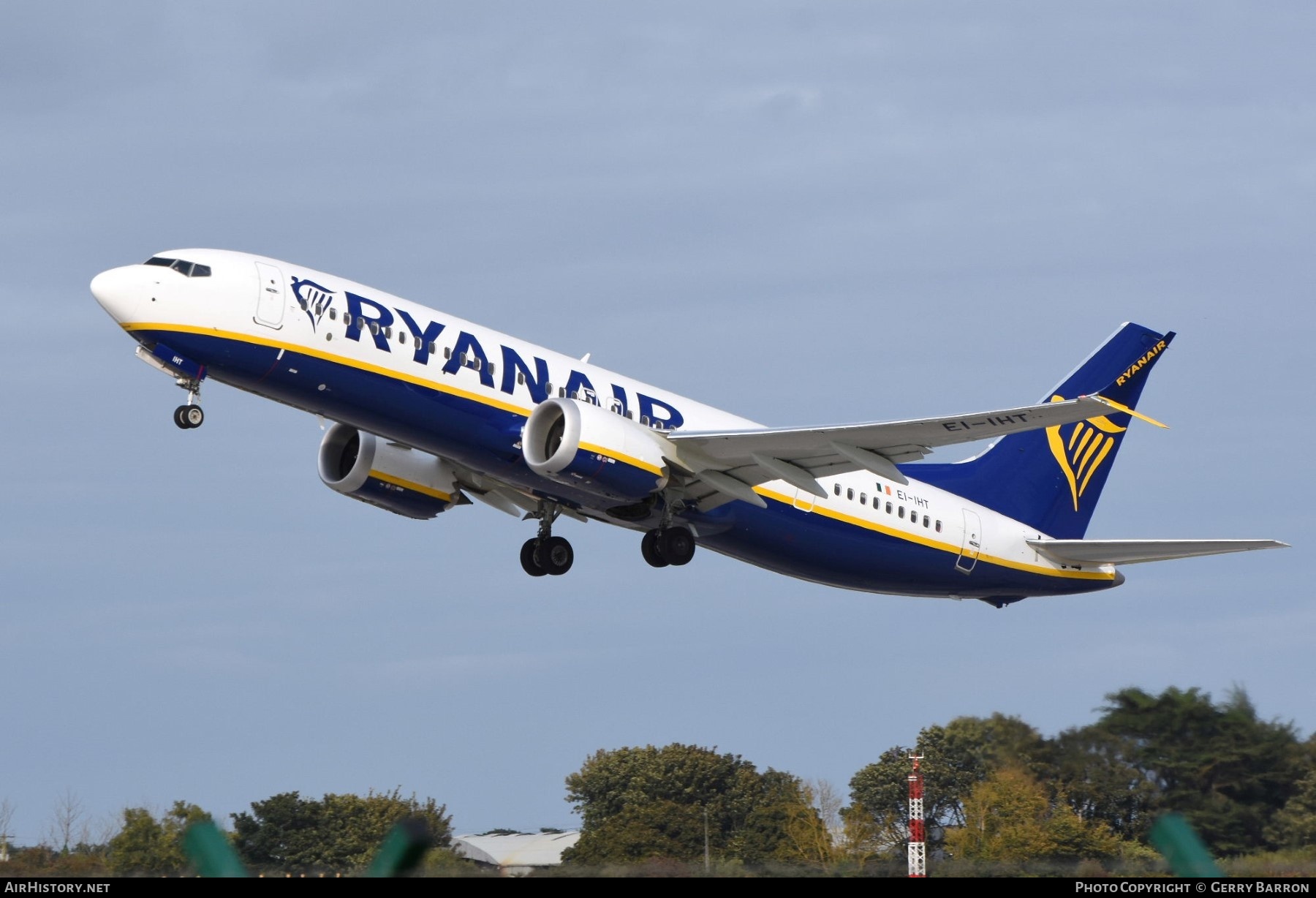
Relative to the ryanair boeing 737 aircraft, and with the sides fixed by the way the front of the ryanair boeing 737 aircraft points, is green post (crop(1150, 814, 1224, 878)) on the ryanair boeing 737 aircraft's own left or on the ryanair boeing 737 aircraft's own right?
on the ryanair boeing 737 aircraft's own left

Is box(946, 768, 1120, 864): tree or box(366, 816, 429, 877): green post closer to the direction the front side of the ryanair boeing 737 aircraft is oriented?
the green post

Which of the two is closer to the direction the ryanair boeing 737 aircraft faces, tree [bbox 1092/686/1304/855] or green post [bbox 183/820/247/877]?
the green post

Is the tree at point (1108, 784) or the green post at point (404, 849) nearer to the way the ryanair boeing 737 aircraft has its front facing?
the green post

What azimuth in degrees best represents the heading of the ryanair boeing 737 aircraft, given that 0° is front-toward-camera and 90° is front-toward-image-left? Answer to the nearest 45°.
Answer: approximately 45°

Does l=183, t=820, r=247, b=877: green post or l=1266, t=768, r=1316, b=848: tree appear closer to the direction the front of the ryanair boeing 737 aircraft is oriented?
the green post

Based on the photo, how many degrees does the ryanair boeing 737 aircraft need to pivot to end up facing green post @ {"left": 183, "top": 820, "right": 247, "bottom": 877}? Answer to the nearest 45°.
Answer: approximately 45° to its left

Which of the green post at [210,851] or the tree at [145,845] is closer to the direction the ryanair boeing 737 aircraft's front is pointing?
the tree

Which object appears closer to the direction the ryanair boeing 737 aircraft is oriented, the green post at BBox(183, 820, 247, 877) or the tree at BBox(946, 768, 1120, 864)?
the green post
